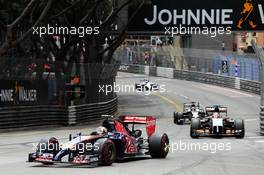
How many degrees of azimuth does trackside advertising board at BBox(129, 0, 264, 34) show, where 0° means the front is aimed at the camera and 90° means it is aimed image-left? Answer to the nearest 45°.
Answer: approximately 0°

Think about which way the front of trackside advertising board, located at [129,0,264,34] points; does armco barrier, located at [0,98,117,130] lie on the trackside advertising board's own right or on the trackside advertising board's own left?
on the trackside advertising board's own right

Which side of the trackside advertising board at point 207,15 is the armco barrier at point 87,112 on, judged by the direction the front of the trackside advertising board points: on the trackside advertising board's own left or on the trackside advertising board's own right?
on the trackside advertising board's own right
